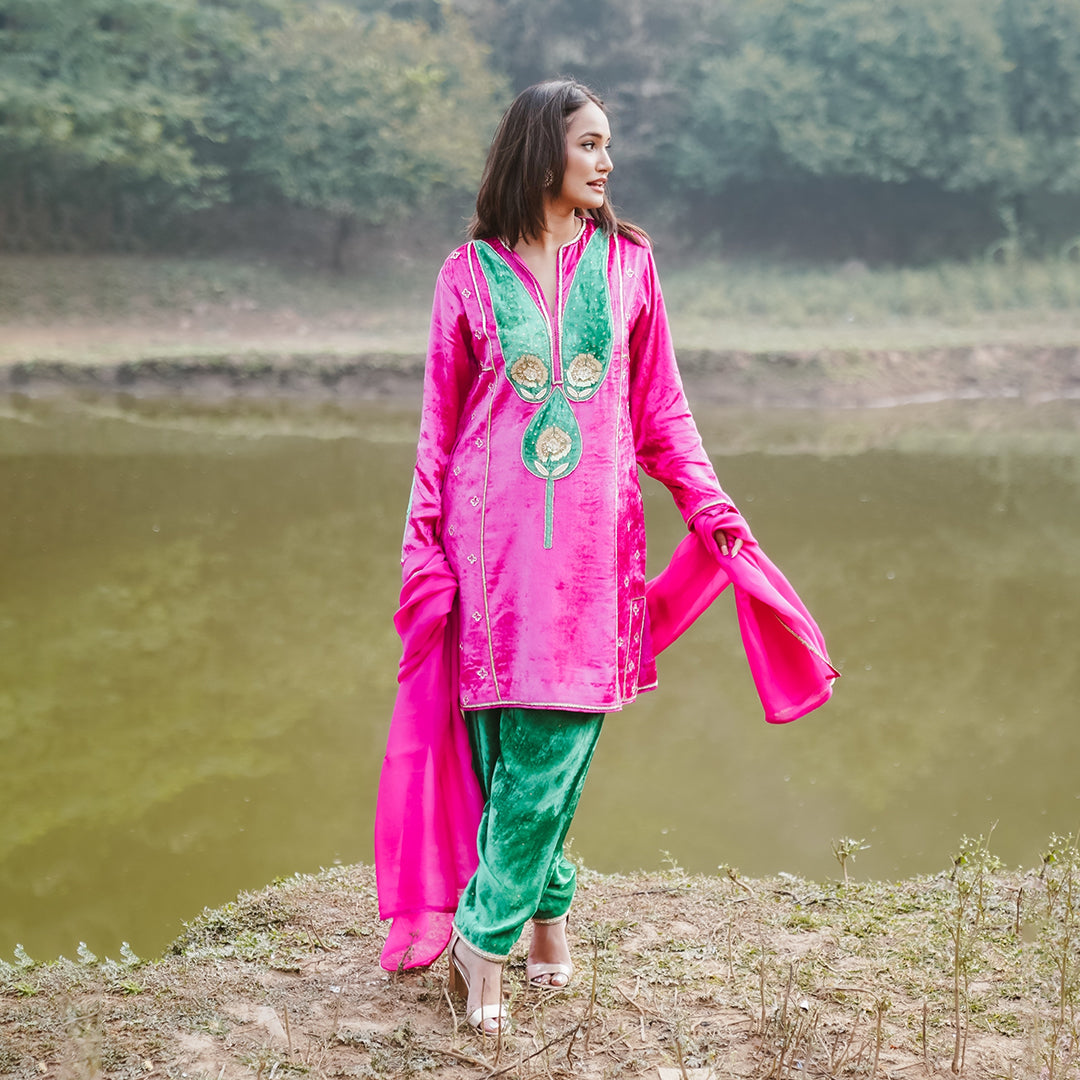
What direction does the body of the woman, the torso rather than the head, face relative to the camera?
toward the camera

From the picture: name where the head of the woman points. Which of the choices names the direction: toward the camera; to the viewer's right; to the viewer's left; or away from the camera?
to the viewer's right
